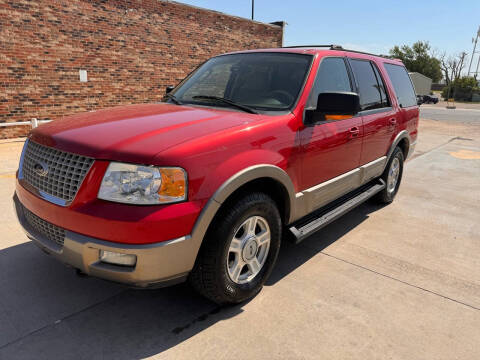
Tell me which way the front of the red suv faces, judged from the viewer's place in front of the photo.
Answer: facing the viewer and to the left of the viewer
